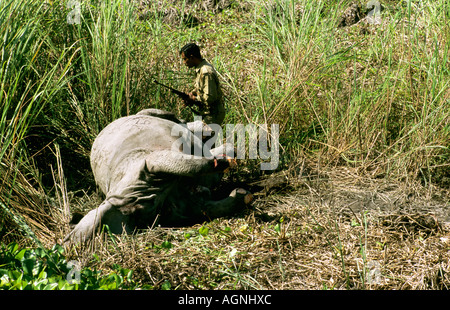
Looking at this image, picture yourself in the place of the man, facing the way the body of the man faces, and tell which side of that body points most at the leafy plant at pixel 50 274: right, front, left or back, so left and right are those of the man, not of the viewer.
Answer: left

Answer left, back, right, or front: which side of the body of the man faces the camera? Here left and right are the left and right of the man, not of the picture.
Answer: left

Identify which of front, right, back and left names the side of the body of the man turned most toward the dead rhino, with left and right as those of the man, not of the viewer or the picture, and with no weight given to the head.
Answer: left

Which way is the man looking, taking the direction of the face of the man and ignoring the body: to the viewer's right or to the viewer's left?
to the viewer's left
